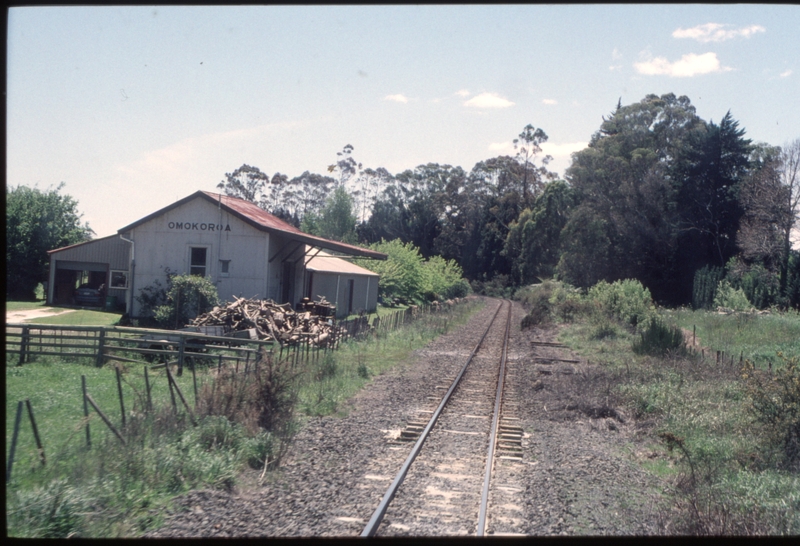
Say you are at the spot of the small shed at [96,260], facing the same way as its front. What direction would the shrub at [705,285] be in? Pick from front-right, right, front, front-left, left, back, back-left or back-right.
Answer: left

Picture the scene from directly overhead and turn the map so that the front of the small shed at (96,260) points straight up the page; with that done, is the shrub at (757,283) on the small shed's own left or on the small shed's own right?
on the small shed's own left

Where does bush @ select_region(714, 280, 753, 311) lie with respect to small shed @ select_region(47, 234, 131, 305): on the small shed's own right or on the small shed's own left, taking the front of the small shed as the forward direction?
on the small shed's own left

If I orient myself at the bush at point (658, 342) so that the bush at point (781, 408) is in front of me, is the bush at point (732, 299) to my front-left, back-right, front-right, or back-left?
back-left

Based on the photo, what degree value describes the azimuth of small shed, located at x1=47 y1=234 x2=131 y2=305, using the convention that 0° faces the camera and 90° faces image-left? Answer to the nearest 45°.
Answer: approximately 0°
